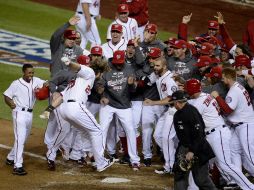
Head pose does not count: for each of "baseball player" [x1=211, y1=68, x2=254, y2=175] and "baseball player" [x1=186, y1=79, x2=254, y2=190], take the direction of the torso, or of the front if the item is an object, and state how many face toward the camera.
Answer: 0

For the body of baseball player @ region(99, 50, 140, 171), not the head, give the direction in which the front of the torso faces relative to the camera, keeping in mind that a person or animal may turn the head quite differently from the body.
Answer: toward the camera

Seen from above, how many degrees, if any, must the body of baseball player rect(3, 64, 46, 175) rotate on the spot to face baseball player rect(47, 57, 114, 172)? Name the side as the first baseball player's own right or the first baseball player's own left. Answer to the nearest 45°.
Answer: approximately 45° to the first baseball player's own left

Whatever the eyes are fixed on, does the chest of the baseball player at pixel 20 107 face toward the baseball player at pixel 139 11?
no

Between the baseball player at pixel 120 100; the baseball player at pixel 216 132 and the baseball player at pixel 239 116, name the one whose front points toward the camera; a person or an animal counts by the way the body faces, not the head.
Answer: the baseball player at pixel 120 100

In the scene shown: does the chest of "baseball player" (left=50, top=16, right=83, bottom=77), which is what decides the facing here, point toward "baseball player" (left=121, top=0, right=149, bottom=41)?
no
